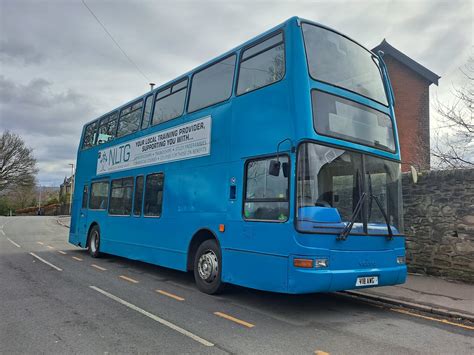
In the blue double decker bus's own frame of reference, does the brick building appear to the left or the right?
on its left

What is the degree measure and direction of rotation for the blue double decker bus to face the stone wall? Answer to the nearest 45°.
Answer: approximately 90° to its left

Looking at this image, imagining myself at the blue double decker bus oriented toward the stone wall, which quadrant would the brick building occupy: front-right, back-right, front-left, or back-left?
front-left

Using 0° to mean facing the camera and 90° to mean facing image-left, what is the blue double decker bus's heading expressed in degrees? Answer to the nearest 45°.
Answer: approximately 315°
